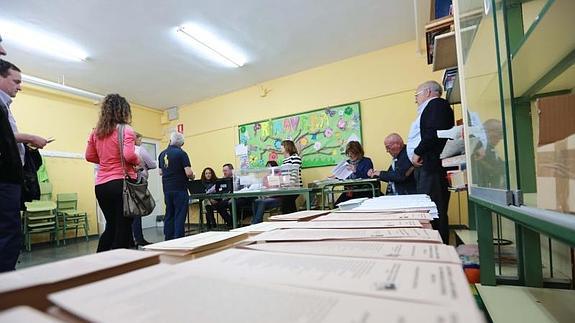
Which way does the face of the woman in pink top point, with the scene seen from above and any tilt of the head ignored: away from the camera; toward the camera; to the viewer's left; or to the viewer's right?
away from the camera

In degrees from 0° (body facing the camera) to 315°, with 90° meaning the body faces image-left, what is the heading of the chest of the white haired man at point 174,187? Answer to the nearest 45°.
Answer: approximately 225°

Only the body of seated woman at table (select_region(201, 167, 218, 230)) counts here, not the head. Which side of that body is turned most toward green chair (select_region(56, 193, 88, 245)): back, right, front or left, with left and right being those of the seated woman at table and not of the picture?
right

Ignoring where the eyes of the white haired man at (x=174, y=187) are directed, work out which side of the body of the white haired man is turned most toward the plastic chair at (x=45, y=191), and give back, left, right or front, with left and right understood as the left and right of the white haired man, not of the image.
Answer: left

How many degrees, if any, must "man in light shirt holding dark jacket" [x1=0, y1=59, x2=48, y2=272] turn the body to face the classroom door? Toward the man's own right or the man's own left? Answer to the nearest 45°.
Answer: approximately 90° to the man's own left

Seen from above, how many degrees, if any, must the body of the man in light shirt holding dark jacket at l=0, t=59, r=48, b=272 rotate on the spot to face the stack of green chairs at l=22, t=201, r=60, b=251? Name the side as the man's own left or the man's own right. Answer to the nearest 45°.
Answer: approximately 90° to the man's own left

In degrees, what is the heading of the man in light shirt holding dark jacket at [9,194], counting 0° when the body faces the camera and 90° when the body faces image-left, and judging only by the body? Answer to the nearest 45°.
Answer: approximately 270°

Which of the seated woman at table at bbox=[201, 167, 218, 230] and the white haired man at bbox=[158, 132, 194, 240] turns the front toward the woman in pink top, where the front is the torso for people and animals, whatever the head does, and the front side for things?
the seated woman at table

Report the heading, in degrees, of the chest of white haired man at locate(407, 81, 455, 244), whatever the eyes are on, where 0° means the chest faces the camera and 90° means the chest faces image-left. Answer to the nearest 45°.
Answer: approximately 90°

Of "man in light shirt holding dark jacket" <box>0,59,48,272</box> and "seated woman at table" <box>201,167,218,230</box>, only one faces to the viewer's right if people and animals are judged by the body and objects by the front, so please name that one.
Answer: the man in light shirt holding dark jacket

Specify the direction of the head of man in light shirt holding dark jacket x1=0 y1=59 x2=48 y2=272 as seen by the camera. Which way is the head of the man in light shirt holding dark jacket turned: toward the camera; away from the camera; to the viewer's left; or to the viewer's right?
to the viewer's right
